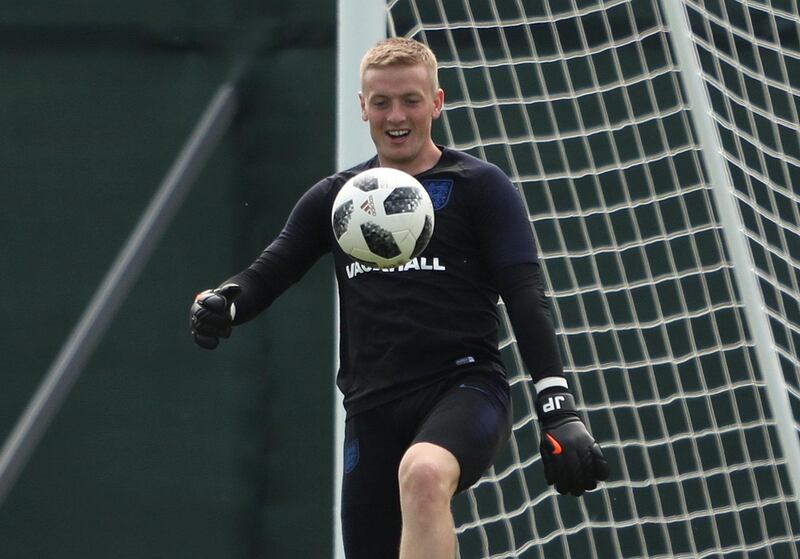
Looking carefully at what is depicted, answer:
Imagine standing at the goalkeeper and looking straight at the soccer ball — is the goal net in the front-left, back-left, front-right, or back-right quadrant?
back-left

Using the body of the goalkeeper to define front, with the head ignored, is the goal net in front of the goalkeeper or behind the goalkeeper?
behind

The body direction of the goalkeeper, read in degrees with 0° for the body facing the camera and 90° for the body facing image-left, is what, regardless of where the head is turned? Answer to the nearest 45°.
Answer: approximately 0°
